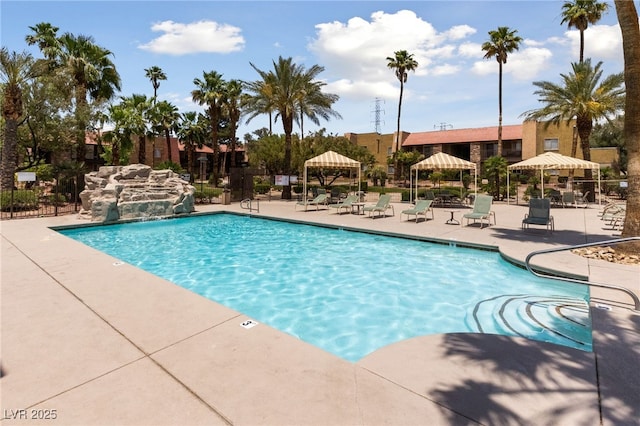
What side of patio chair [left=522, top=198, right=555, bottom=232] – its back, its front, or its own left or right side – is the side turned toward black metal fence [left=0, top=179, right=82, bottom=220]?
right

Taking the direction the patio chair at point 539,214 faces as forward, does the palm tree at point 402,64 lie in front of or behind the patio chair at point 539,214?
behind

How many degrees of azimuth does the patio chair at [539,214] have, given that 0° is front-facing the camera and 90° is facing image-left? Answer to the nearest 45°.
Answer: approximately 0°

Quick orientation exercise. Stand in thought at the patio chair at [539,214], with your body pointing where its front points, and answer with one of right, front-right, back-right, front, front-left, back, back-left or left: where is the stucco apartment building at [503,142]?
back

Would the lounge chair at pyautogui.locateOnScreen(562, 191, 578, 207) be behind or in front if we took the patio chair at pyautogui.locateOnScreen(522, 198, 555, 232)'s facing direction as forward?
behind

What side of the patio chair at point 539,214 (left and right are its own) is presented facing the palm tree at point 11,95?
right

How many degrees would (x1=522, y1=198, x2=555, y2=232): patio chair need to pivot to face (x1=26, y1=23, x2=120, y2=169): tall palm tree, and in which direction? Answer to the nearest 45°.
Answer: approximately 90° to its right

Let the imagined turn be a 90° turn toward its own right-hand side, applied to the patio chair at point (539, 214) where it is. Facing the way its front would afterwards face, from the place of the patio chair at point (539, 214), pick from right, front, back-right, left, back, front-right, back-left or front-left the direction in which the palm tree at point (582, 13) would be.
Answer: right
